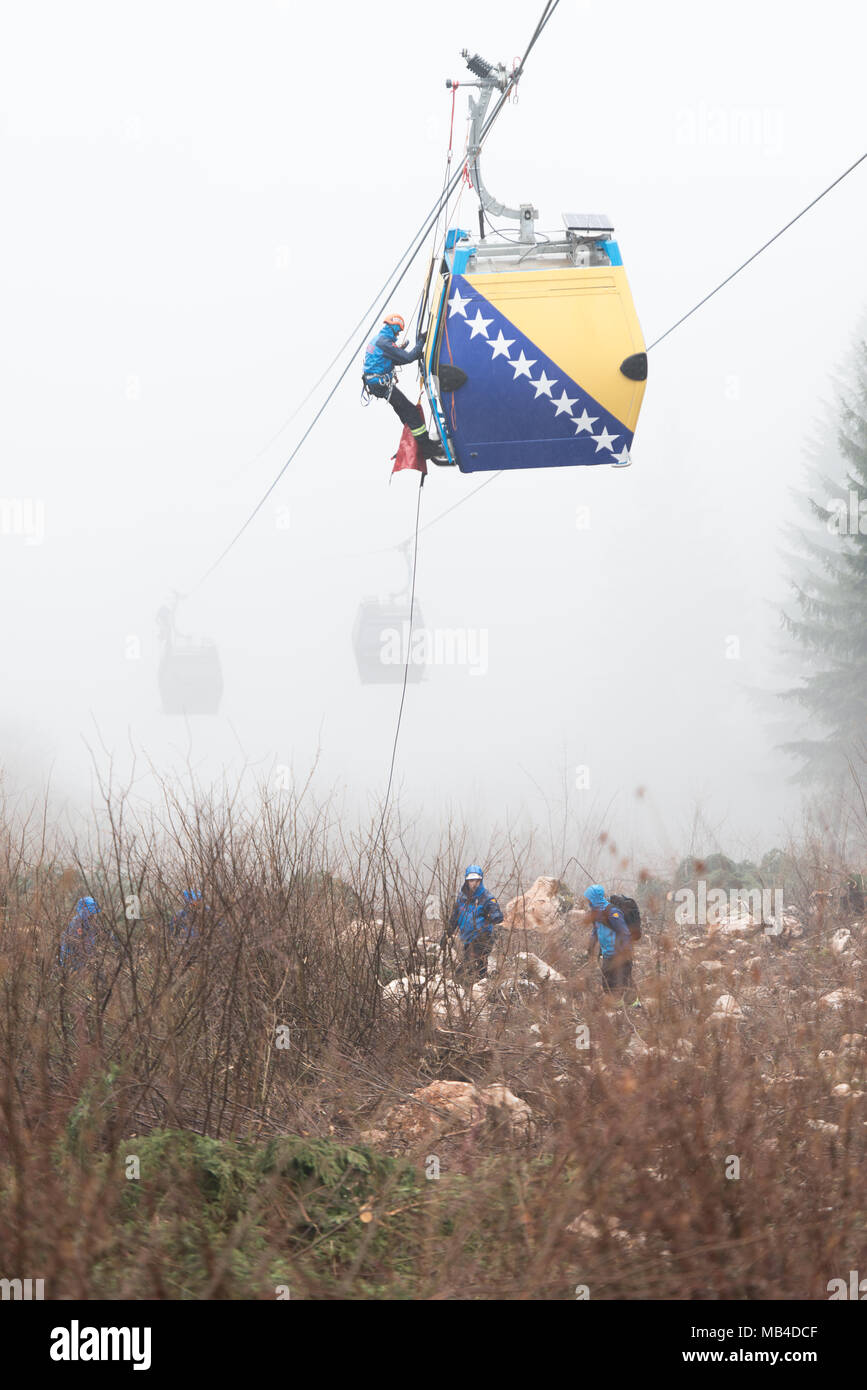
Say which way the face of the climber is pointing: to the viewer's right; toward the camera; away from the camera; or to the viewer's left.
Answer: to the viewer's right

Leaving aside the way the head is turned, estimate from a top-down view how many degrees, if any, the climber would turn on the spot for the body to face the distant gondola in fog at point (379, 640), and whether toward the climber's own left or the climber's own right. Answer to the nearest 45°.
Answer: approximately 90° to the climber's own left

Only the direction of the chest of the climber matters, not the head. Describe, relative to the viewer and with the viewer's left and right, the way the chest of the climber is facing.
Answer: facing to the right of the viewer

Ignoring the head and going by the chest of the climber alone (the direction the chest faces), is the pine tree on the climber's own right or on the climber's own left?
on the climber's own left

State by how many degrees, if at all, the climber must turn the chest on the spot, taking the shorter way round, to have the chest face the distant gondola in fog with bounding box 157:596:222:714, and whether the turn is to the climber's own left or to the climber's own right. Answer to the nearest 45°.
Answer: approximately 90° to the climber's own left
